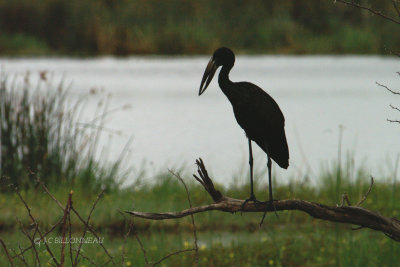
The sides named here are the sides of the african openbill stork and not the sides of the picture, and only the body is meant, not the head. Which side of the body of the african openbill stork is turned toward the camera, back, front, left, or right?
left
